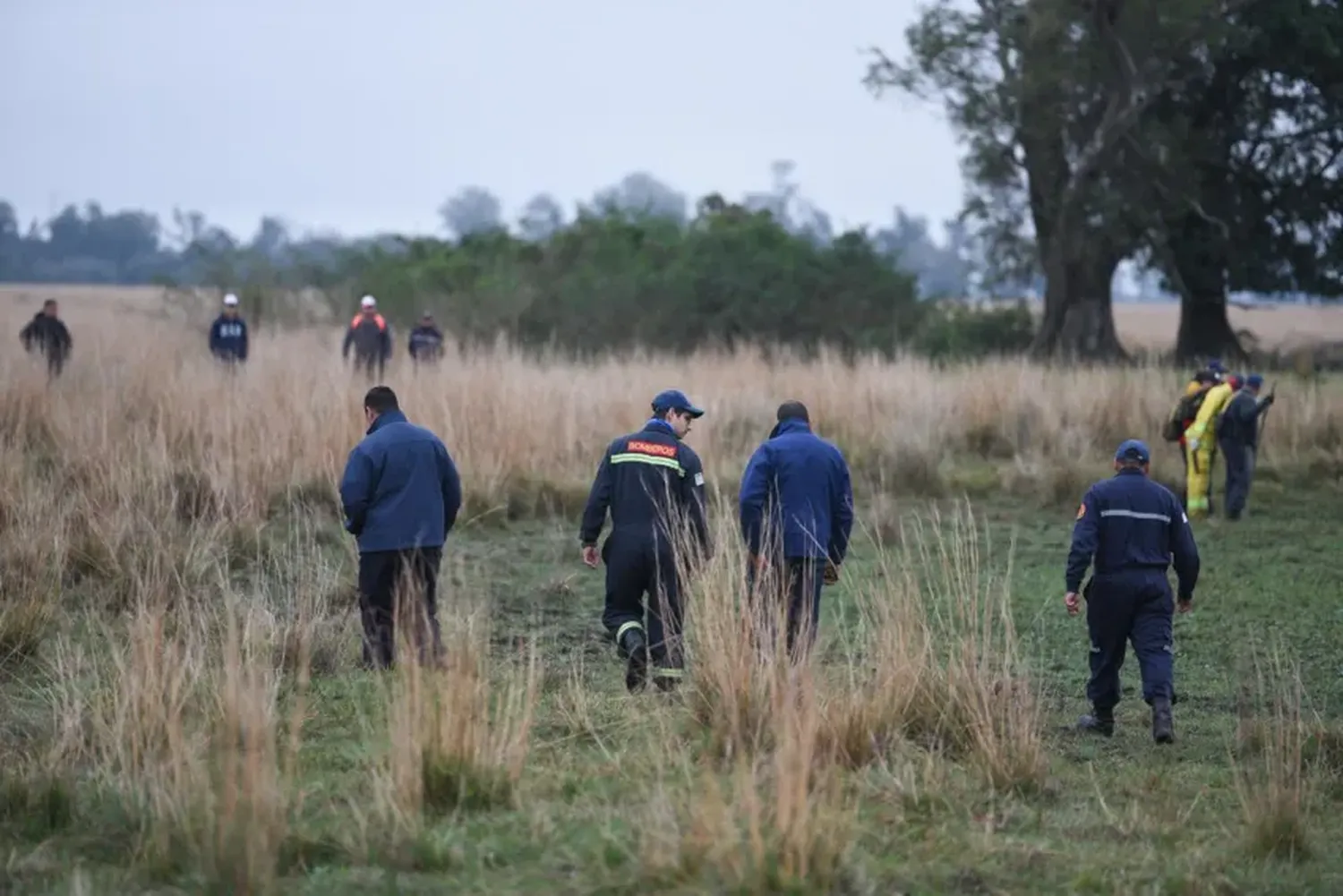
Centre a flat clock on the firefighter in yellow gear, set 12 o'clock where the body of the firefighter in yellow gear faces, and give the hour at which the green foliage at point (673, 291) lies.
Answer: The green foliage is roughly at 8 o'clock from the firefighter in yellow gear.

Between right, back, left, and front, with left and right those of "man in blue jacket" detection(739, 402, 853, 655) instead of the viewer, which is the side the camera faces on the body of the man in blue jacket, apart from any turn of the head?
back

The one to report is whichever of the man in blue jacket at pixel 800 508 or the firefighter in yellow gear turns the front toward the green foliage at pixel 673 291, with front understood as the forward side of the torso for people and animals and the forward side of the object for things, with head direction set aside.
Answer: the man in blue jacket

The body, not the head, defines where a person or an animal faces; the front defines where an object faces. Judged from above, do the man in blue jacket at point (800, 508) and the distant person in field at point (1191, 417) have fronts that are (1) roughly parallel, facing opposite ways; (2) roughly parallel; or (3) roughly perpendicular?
roughly perpendicular

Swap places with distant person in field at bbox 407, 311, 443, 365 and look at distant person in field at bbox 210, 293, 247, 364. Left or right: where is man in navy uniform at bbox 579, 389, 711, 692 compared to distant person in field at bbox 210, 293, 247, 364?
left

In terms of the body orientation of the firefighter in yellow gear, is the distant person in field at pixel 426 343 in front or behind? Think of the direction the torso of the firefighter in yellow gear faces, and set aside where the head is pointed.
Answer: behind

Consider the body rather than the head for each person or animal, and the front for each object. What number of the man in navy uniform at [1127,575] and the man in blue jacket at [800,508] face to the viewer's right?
0

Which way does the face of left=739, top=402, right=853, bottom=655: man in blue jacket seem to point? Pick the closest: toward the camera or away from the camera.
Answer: away from the camera

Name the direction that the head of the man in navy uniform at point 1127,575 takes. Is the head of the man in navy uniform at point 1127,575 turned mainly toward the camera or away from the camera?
away from the camera

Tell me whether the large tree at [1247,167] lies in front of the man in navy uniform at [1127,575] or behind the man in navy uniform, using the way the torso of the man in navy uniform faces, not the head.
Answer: in front

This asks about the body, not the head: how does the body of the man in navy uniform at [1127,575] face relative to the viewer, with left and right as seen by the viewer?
facing away from the viewer

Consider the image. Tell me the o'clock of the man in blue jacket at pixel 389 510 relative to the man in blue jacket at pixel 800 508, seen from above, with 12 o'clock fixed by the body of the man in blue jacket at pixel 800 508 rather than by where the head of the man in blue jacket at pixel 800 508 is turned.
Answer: the man in blue jacket at pixel 389 510 is roughly at 9 o'clock from the man in blue jacket at pixel 800 508.

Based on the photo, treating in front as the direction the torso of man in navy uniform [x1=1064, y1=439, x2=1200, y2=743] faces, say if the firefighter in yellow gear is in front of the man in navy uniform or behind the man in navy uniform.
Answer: in front

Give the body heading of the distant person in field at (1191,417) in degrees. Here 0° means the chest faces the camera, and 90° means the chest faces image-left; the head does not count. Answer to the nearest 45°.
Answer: approximately 270°
